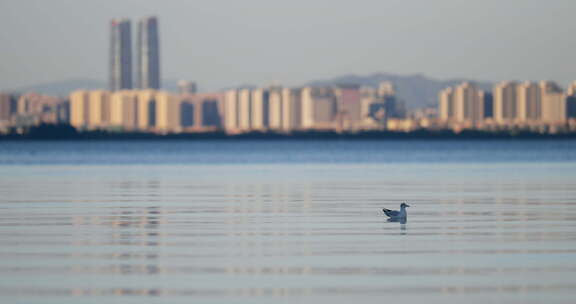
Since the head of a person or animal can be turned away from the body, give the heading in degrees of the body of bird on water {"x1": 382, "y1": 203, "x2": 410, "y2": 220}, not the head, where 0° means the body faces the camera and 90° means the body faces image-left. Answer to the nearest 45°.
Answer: approximately 270°
